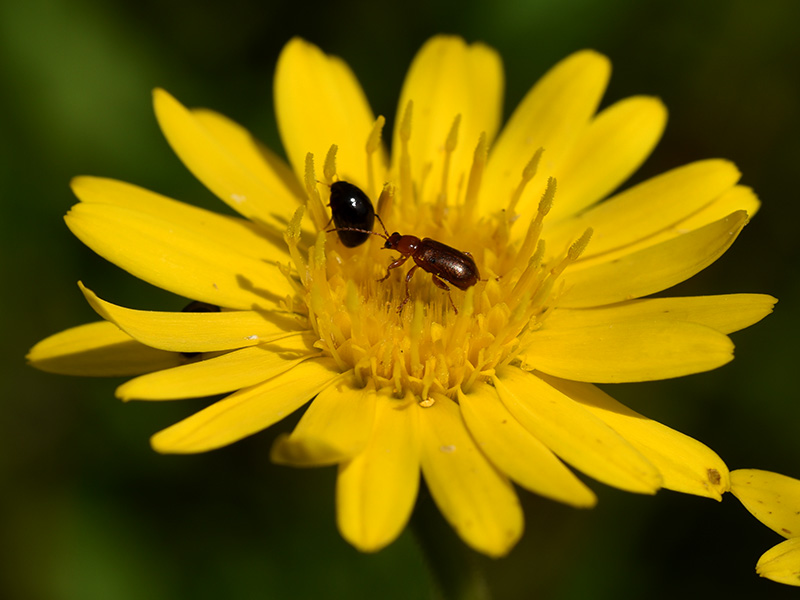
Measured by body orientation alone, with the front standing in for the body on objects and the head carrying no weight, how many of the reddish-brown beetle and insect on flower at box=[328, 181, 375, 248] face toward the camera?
0

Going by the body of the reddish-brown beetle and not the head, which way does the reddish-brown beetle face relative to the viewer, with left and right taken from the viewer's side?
facing away from the viewer and to the left of the viewer
